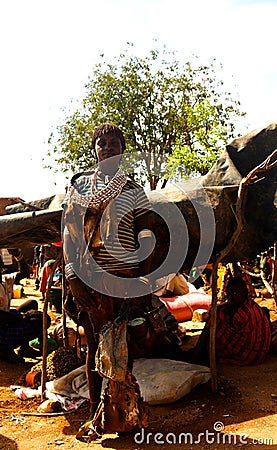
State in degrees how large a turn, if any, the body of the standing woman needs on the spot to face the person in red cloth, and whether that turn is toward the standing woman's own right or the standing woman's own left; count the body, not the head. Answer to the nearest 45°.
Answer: approximately 135° to the standing woman's own left

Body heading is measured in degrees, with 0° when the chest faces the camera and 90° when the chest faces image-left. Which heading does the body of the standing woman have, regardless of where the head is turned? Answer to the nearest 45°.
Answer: approximately 0°

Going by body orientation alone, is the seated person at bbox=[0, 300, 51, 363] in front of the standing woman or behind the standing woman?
behind

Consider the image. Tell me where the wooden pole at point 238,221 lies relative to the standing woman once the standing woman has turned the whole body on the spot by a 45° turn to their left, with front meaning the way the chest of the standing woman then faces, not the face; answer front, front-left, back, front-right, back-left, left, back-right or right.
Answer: left
